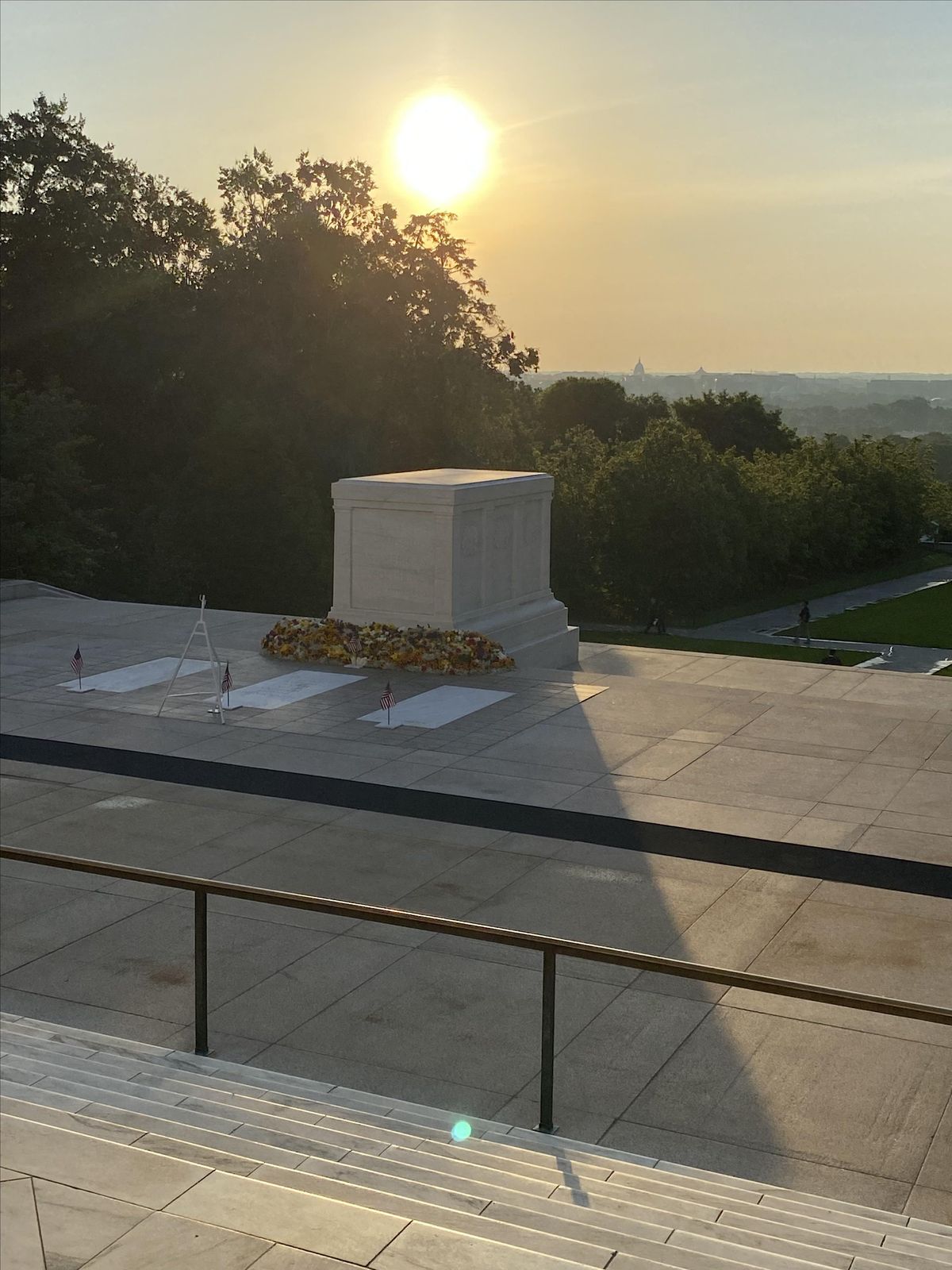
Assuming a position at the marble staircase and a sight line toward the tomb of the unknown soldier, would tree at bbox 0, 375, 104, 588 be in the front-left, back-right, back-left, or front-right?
front-left

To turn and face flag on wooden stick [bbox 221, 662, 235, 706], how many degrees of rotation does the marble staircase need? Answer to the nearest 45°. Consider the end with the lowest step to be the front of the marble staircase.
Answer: approximately 45° to its left

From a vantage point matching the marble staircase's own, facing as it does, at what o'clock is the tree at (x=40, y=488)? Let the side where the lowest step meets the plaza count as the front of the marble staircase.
The tree is roughly at 10 o'clock from the marble staircase.

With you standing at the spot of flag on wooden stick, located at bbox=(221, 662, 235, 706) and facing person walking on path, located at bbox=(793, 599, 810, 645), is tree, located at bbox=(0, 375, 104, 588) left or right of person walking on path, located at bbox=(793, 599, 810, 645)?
left

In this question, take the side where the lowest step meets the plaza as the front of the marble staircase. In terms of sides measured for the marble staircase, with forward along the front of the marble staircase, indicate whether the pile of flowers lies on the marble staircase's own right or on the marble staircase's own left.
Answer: on the marble staircase's own left

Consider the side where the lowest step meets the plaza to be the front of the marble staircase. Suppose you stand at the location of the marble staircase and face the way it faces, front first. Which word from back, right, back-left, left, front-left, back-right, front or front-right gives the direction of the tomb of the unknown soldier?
front-left

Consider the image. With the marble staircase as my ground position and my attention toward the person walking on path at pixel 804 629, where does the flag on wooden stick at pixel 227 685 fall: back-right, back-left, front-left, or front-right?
front-left

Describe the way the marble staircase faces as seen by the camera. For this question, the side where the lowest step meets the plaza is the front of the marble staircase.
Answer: facing away from the viewer and to the right of the viewer
